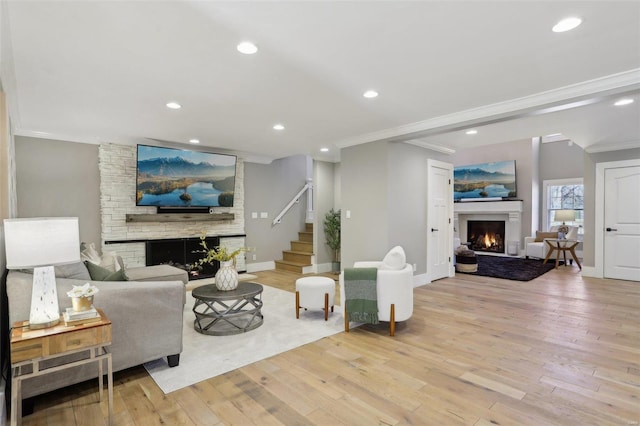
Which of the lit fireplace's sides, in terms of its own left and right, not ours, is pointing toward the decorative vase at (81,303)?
front

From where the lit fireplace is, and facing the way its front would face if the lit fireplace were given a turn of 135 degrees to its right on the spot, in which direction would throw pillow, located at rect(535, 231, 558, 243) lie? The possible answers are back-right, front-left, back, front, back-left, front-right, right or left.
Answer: back

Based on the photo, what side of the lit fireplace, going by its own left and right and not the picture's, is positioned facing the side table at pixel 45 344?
front

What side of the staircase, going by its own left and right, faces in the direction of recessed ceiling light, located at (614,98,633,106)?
left

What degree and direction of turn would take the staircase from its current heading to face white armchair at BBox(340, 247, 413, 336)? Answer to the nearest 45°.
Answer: approximately 45° to its left

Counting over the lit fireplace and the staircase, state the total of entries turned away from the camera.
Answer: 0

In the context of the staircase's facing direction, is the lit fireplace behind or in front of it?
behind

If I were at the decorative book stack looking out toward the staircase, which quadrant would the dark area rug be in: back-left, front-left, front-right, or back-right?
front-right

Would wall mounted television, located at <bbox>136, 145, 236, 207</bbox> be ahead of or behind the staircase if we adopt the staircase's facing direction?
ahead

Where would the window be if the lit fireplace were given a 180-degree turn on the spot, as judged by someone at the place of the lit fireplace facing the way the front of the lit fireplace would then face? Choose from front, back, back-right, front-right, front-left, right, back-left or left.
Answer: right

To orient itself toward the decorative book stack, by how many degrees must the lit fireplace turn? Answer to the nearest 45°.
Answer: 0° — it already faces it

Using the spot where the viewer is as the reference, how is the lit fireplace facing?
facing the viewer

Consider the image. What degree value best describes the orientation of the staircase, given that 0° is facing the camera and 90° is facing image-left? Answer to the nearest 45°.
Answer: approximately 45°

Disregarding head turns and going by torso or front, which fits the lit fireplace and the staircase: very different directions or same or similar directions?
same or similar directions

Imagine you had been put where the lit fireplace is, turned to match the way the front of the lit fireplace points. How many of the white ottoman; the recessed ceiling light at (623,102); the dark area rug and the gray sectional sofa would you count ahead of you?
4
